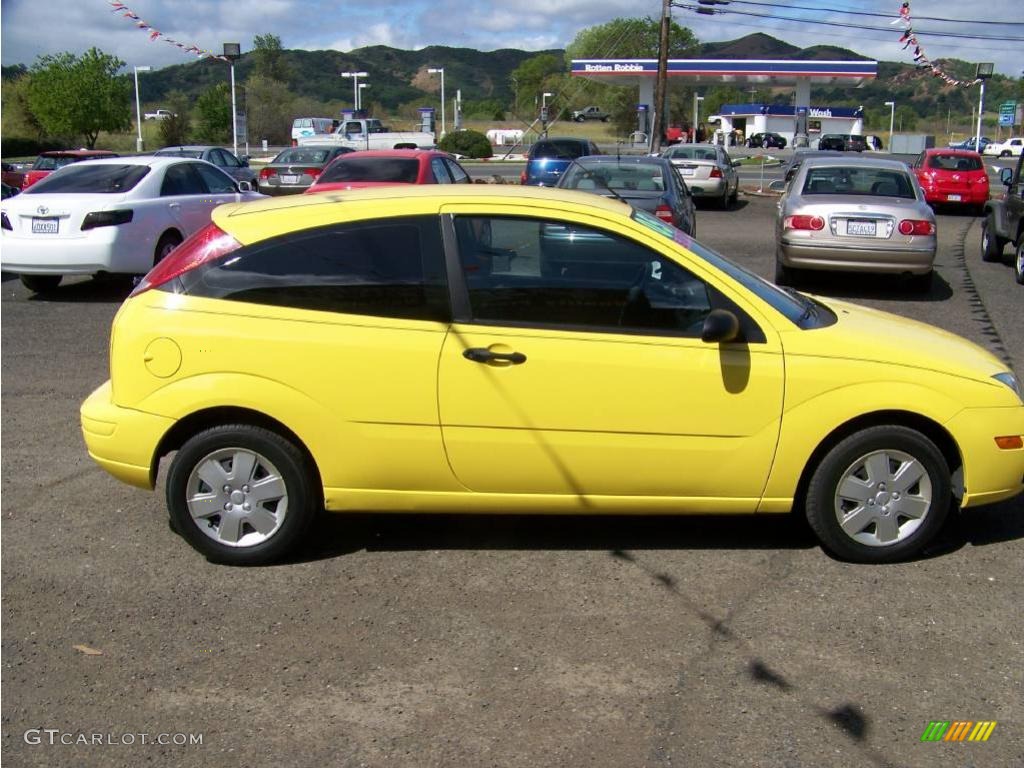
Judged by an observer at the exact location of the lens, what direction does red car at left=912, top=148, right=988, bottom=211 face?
facing away from the viewer

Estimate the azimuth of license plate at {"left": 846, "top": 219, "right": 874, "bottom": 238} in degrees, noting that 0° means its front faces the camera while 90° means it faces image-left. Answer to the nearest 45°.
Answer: approximately 0°

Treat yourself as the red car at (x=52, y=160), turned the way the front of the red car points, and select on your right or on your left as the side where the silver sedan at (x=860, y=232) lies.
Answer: on your right

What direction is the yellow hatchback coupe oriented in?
to the viewer's right

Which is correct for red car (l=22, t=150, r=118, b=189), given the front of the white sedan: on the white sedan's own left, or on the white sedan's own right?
on the white sedan's own left

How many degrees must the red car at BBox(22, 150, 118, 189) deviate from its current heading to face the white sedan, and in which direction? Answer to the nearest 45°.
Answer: approximately 135° to its right

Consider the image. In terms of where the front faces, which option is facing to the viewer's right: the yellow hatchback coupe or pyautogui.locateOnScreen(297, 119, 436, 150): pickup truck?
the yellow hatchback coupe

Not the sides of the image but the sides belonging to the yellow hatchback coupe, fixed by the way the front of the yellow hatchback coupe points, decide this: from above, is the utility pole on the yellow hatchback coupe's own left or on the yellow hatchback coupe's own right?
on the yellow hatchback coupe's own left

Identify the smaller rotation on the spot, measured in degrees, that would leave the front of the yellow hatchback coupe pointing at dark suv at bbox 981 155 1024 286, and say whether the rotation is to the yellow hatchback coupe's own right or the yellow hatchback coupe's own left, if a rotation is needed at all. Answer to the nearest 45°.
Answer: approximately 45° to the yellow hatchback coupe's own left

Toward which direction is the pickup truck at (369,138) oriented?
to the viewer's left

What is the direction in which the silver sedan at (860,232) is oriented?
away from the camera

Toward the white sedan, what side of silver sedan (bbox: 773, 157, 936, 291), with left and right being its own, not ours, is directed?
left

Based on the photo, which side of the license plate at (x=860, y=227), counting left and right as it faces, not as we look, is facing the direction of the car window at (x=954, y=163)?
back
